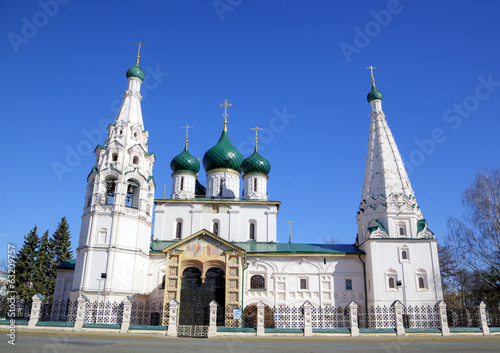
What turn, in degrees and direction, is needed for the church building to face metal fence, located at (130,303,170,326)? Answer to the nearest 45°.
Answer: approximately 90° to its right

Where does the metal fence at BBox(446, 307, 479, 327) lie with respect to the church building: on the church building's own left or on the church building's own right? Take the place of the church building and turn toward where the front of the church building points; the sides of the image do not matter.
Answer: on the church building's own left

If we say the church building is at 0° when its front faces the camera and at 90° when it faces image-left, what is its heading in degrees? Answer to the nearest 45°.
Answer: approximately 0°
